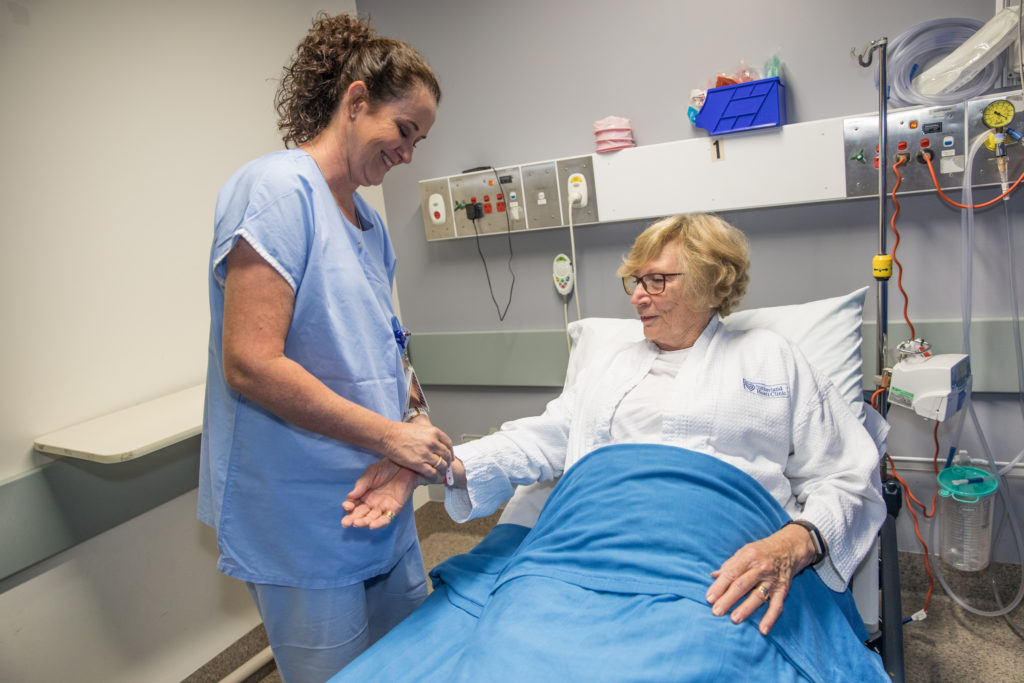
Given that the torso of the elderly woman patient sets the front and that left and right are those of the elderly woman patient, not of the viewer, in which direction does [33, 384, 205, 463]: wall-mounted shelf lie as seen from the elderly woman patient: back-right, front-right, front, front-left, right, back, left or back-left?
front-right

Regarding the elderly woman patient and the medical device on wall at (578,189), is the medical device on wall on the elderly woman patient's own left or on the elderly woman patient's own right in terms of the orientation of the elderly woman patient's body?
on the elderly woman patient's own right

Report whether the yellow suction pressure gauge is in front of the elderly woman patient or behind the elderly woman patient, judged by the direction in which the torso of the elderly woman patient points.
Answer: behind

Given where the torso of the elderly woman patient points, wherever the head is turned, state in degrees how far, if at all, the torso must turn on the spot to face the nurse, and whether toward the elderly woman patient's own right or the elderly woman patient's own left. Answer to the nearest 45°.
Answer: approximately 45° to the elderly woman patient's own right

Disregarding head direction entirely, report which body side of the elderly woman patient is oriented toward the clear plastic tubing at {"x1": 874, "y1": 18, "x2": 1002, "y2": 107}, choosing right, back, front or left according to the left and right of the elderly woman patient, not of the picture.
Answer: back

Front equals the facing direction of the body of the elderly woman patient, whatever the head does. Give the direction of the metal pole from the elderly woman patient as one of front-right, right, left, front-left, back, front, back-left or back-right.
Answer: back
